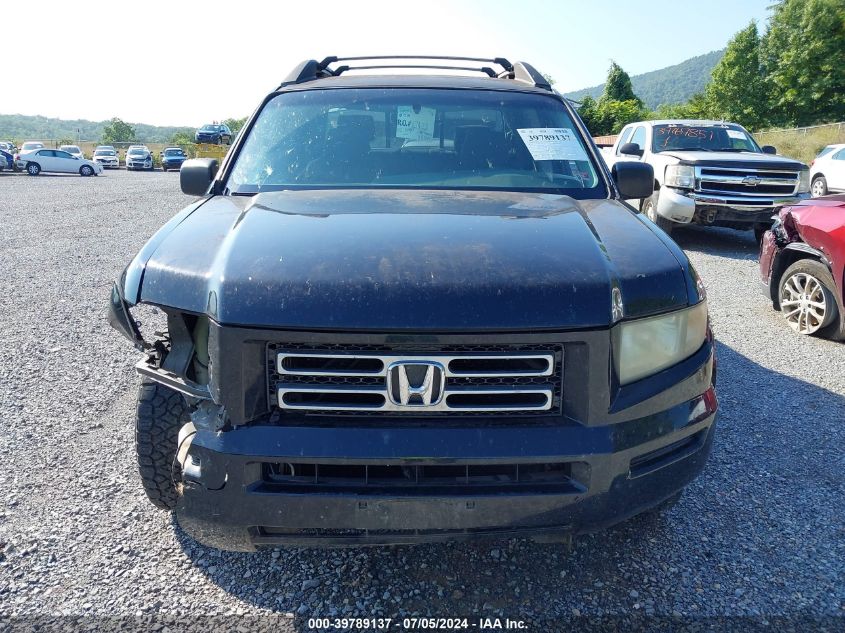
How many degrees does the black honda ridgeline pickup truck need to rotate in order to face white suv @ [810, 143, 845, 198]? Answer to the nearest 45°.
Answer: approximately 135° to its left

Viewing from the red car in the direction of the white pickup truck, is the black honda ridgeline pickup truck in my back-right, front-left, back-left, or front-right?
back-left

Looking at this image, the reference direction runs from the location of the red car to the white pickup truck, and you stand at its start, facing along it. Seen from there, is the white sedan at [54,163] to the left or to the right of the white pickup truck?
left

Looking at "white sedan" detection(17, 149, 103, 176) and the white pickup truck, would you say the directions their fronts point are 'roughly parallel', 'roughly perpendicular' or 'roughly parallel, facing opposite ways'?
roughly perpendicular
